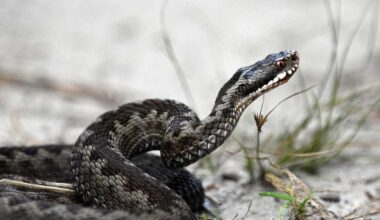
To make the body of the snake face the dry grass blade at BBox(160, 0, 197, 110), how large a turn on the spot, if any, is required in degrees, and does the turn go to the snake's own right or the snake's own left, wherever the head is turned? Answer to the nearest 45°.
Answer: approximately 90° to the snake's own left

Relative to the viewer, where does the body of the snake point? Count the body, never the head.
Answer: to the viewer's right
